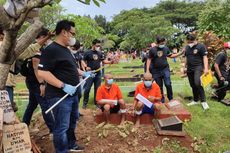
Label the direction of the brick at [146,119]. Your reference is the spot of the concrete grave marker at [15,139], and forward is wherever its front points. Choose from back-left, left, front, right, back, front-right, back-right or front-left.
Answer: back-left

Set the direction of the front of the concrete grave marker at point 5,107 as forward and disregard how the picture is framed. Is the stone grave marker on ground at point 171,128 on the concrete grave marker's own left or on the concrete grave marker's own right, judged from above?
on the concrete grave marker's own left

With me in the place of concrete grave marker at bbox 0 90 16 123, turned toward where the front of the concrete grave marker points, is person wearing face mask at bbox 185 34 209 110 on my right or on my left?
on my left

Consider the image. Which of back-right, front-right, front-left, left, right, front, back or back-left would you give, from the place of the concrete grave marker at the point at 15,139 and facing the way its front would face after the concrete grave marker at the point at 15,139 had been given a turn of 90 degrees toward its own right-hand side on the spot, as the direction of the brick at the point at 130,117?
back-right

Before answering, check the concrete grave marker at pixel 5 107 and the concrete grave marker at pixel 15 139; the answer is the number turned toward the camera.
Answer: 2
